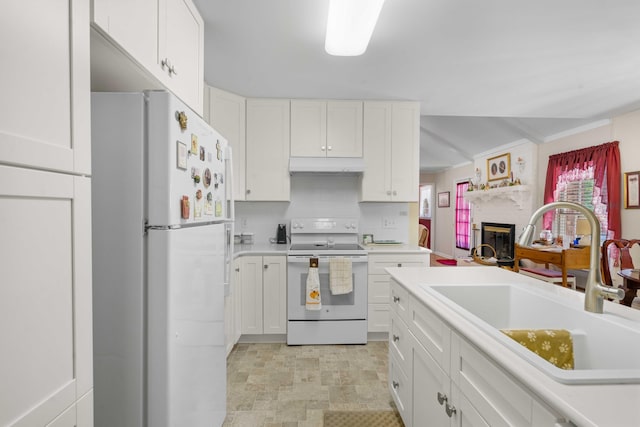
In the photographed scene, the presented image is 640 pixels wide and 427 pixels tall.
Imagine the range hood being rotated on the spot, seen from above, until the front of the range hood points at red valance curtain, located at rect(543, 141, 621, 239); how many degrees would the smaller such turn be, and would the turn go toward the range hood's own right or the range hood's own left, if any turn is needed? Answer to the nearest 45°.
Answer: approximately 90° to the range hood's own left

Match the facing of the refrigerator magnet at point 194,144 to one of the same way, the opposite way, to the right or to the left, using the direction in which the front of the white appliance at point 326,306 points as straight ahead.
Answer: to the left

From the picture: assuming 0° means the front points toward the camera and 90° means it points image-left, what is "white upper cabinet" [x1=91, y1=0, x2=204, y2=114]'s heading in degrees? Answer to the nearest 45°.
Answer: approximately 315°

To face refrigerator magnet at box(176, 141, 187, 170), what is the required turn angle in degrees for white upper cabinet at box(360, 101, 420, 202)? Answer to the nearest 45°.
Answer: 0° — it already faces it

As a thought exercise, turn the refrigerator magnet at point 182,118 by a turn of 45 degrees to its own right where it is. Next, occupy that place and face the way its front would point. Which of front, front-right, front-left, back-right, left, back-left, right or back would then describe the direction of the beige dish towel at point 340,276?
back-left

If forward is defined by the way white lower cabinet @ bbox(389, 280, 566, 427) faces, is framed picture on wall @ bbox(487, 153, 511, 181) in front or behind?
behind

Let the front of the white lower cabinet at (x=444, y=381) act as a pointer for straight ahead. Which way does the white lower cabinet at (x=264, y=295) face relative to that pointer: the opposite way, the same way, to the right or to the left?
to the left

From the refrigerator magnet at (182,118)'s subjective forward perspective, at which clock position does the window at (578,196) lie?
The window is roughly at 10 o'clock from the refrigerator magnet.

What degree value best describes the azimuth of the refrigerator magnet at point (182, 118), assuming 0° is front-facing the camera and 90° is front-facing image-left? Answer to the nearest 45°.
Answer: approximately 315°

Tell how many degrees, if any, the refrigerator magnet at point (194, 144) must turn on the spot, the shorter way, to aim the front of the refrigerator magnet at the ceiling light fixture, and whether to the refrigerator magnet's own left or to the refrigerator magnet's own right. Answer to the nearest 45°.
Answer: approximately 45° to the refrigerator magnet's own left
